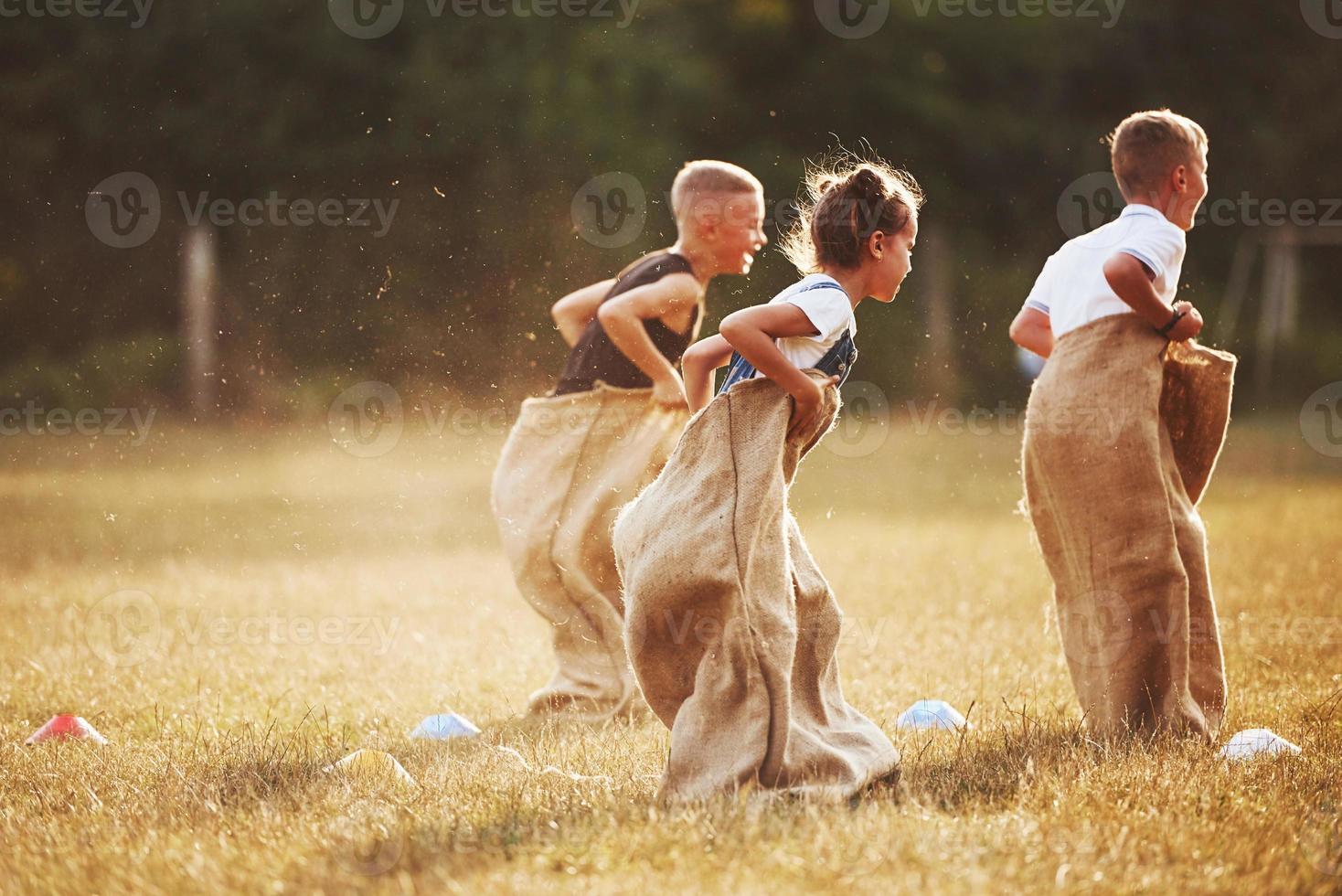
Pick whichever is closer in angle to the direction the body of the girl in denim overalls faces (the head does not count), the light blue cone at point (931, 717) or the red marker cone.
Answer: the light blue cone

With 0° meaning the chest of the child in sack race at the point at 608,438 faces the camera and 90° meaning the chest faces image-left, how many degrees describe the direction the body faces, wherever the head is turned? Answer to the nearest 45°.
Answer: approximately 270°

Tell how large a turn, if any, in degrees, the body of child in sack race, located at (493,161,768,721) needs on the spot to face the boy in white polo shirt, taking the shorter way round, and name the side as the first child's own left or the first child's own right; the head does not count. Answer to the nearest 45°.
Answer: approximately 45° to the first child's own right

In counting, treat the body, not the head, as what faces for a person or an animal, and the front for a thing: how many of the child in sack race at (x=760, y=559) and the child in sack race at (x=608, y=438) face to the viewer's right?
2

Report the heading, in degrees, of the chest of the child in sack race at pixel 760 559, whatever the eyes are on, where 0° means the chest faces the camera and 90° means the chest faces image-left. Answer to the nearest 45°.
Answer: approximately 270°

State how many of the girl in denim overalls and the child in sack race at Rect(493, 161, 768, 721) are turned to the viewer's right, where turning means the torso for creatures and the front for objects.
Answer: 2

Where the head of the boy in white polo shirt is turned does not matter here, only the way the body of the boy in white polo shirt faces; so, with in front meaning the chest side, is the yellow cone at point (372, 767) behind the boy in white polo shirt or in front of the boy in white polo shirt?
behind

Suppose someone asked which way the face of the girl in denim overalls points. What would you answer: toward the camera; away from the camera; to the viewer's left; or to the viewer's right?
to the viewer's right

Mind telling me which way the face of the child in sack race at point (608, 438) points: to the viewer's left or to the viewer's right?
to the viewer's right
